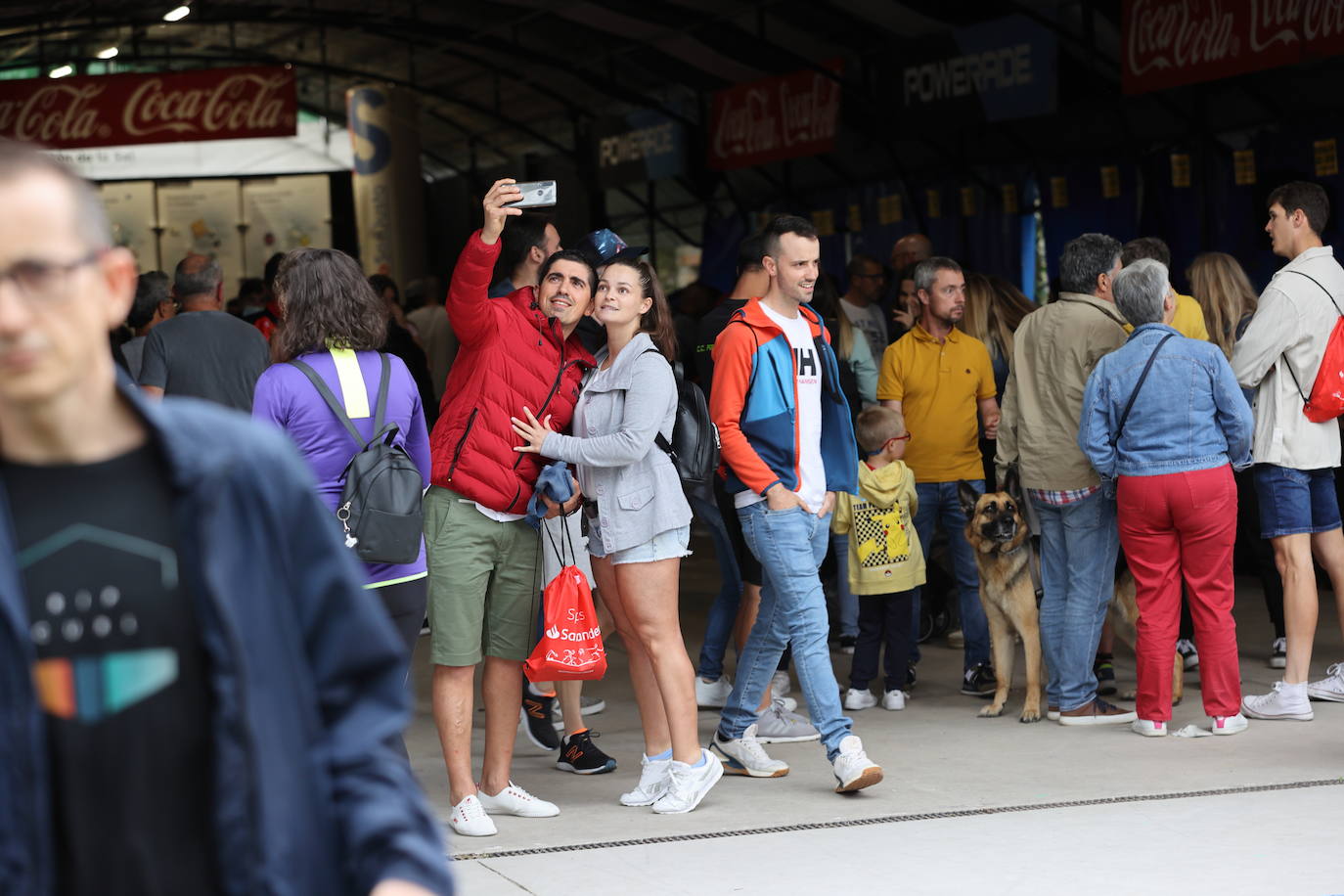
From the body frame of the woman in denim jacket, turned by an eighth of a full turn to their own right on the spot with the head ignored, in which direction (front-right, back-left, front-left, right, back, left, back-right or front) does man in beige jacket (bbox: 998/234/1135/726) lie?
left

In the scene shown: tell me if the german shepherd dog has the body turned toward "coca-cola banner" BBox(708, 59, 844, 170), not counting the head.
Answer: no

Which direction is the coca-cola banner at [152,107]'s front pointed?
toward the camera

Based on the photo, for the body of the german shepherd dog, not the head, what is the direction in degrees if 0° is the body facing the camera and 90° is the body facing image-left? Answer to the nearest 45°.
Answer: approximately 45°

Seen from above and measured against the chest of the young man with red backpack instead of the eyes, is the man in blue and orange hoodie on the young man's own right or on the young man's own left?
on the young man's own left

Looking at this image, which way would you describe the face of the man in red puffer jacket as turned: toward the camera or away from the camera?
toward the camera

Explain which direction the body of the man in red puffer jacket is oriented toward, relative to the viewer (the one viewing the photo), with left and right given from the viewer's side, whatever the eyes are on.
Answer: facing the viewer and to the right of the viewer

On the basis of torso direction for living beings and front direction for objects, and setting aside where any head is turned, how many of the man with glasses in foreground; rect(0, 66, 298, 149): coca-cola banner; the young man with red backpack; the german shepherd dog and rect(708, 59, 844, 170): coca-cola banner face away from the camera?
0

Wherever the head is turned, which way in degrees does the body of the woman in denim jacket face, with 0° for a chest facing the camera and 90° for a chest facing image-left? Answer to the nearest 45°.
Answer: approximately 180°

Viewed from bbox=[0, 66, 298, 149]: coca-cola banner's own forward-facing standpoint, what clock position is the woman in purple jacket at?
The woman in purple jacket is roughly at 12 o'clock from the coca-cola banner.

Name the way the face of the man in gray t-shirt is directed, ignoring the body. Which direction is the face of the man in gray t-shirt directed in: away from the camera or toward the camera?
away from the camera

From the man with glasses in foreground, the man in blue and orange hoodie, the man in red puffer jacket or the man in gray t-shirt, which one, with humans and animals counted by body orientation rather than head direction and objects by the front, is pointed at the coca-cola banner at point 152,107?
the man in gray t-shirt

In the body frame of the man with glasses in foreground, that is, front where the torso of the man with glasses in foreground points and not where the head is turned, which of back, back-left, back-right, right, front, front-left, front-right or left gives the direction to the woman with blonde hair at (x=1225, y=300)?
back

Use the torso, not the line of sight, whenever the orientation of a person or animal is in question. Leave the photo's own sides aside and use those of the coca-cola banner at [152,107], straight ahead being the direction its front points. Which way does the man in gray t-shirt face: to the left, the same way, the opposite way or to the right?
the opposite way

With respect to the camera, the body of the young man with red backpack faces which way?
to the viewer's left

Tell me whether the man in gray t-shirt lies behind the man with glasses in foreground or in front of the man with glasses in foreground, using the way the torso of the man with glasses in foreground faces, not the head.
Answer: behind

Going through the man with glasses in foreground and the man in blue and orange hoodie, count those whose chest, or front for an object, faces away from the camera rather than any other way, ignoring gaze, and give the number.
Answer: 0

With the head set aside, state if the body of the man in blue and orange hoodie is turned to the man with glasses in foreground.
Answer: no

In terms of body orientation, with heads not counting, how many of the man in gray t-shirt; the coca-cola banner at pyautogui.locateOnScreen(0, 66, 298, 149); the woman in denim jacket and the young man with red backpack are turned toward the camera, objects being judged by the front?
1

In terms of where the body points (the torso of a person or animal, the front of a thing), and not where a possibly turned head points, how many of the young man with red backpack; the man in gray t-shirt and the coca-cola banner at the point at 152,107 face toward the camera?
1

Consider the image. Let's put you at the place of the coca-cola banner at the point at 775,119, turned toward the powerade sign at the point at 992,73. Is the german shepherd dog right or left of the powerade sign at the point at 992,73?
right

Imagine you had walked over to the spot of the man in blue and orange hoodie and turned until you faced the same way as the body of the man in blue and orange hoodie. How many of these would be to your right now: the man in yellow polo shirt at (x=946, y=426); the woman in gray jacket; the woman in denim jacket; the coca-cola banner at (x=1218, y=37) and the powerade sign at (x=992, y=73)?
1

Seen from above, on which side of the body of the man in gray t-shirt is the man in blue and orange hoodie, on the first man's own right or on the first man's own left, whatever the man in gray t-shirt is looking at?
on the first man's own right
